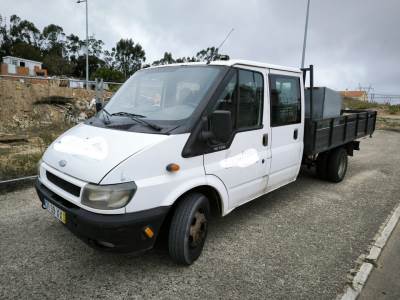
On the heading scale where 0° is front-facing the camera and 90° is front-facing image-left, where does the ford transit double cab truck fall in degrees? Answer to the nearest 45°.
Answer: approximately 45°

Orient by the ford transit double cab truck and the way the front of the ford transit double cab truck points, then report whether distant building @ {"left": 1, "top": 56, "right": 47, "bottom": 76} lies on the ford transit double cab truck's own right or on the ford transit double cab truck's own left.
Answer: on the ford transit double cab truck's own right
